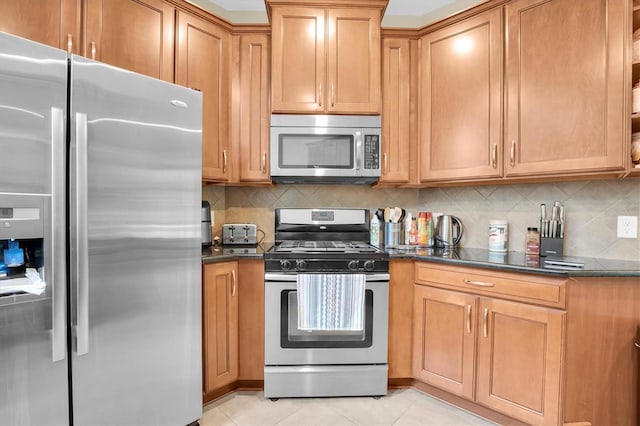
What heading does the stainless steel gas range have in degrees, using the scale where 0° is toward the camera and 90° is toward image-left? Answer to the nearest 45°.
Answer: approximately 0°

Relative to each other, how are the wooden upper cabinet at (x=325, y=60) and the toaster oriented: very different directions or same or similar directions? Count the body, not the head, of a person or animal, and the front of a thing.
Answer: same or similar directions

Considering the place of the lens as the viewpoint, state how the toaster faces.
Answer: facing the viewer

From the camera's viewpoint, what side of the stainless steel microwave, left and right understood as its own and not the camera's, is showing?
front

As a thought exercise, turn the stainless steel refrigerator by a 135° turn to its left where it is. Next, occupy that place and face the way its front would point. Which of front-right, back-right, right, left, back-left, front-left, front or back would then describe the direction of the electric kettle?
right

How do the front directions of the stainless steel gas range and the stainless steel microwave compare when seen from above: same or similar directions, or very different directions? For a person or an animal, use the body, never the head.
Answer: same or similar directions

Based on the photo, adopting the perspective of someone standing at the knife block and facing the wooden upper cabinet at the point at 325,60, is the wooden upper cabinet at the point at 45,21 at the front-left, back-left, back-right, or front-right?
front-left

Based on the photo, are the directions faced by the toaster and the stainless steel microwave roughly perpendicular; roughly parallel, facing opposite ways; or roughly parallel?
roughly parallel

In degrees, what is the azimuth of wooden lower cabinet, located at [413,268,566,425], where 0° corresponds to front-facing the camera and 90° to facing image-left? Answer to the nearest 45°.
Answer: approximately 45°
